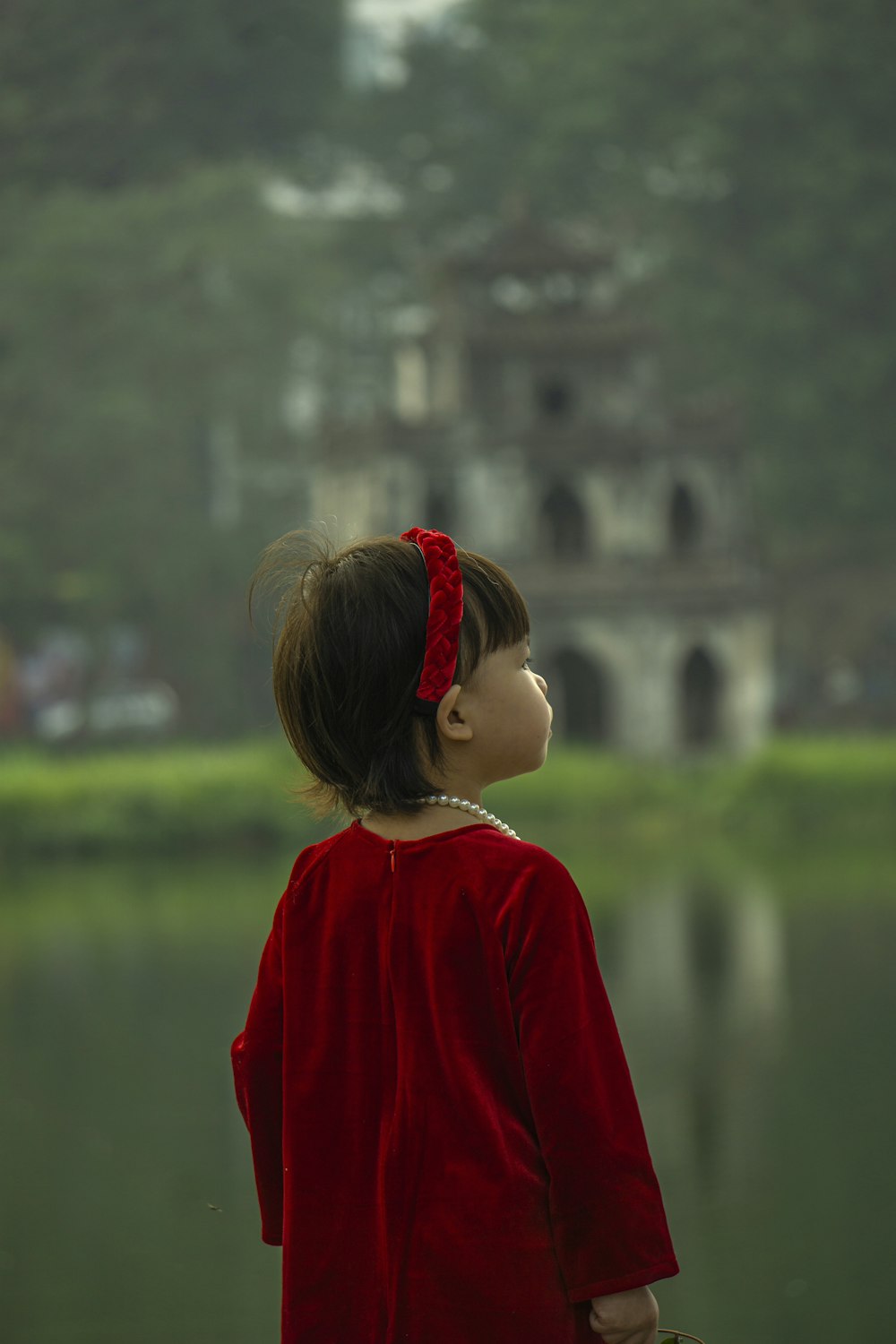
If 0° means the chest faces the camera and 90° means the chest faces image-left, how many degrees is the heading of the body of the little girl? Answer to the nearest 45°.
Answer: approximately 225°

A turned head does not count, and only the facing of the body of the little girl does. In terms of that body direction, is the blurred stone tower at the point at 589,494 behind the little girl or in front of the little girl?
in front

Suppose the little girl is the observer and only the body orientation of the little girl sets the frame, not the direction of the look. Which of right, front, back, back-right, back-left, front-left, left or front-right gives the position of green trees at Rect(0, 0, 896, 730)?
front-left

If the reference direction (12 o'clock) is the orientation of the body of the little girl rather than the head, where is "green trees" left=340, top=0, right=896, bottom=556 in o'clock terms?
The green trees is roughly at 11 o'clock from the little girl.

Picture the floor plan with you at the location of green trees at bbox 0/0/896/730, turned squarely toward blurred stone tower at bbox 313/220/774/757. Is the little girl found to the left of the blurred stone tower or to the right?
right
